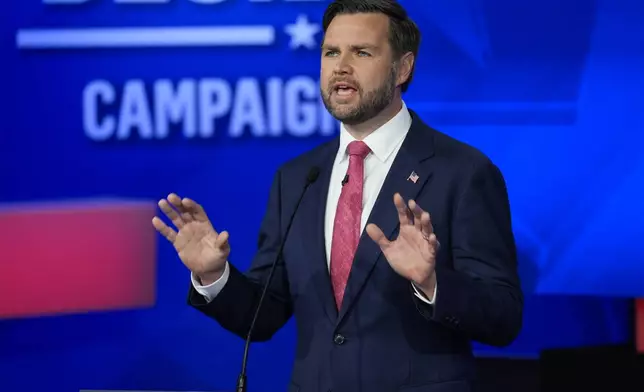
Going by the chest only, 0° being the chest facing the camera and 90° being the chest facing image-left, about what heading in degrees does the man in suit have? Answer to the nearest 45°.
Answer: approximately 45°

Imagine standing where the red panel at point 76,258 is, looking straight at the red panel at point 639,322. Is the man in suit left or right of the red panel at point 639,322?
right

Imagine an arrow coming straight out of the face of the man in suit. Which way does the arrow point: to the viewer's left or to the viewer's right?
to the viewer's left

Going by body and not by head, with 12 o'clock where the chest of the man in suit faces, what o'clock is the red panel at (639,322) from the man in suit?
The red panel is roughly at 6 o'clock from the man in suit.

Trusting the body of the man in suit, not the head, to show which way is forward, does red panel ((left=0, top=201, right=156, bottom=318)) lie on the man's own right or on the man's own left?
on the man's own right
